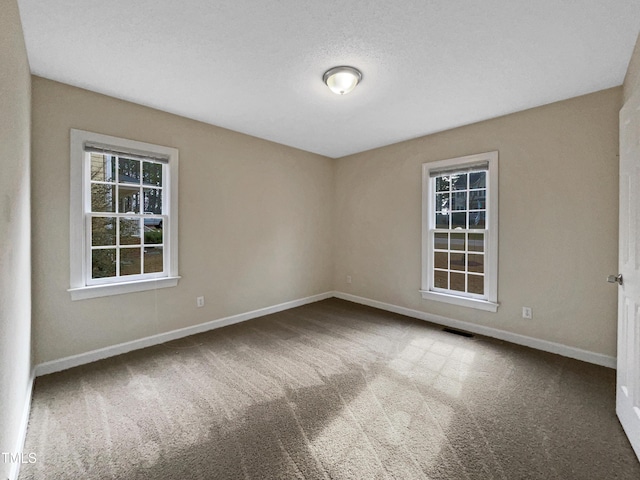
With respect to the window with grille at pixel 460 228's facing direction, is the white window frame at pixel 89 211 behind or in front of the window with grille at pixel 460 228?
in front

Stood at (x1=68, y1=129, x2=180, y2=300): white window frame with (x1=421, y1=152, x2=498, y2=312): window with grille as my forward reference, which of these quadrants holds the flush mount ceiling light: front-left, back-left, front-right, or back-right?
front-right

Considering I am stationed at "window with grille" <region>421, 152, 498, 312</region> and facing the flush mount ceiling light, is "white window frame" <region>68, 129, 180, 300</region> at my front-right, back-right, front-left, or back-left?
front-right

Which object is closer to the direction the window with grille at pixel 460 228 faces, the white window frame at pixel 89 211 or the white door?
the white window frame

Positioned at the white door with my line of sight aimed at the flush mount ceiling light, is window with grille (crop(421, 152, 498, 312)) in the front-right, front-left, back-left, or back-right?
front-right

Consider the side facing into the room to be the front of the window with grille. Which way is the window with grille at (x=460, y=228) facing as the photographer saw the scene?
facing the viewer and to the left of the viewer

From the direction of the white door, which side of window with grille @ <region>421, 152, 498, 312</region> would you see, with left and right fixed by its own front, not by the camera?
left

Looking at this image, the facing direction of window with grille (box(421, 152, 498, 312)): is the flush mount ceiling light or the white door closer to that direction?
the flush mount ceiling light

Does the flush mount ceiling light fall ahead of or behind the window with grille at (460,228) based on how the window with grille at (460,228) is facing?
ahead
